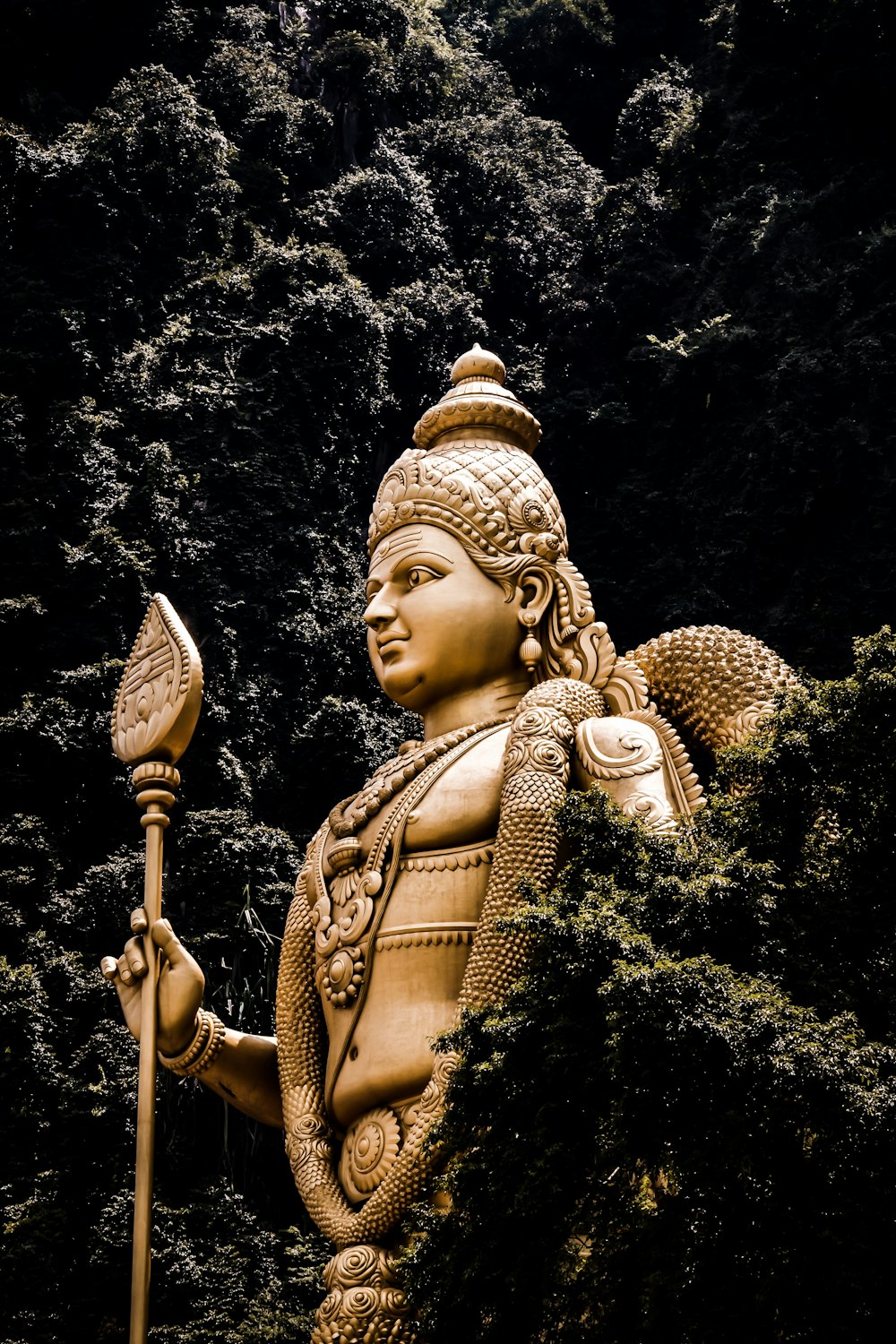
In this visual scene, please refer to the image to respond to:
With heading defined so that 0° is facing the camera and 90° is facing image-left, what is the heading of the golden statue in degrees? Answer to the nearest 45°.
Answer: approximately 45°
